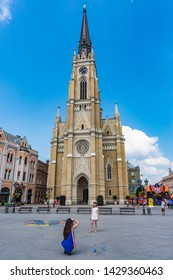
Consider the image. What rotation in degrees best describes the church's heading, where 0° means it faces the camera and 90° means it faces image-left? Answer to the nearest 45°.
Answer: approximately 0°

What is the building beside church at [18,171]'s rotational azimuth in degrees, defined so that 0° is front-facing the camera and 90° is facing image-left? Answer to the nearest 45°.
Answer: approximately 315°

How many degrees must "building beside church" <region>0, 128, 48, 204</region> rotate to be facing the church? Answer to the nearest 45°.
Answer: approximately 45° to its left

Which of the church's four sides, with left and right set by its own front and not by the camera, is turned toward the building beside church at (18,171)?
right
